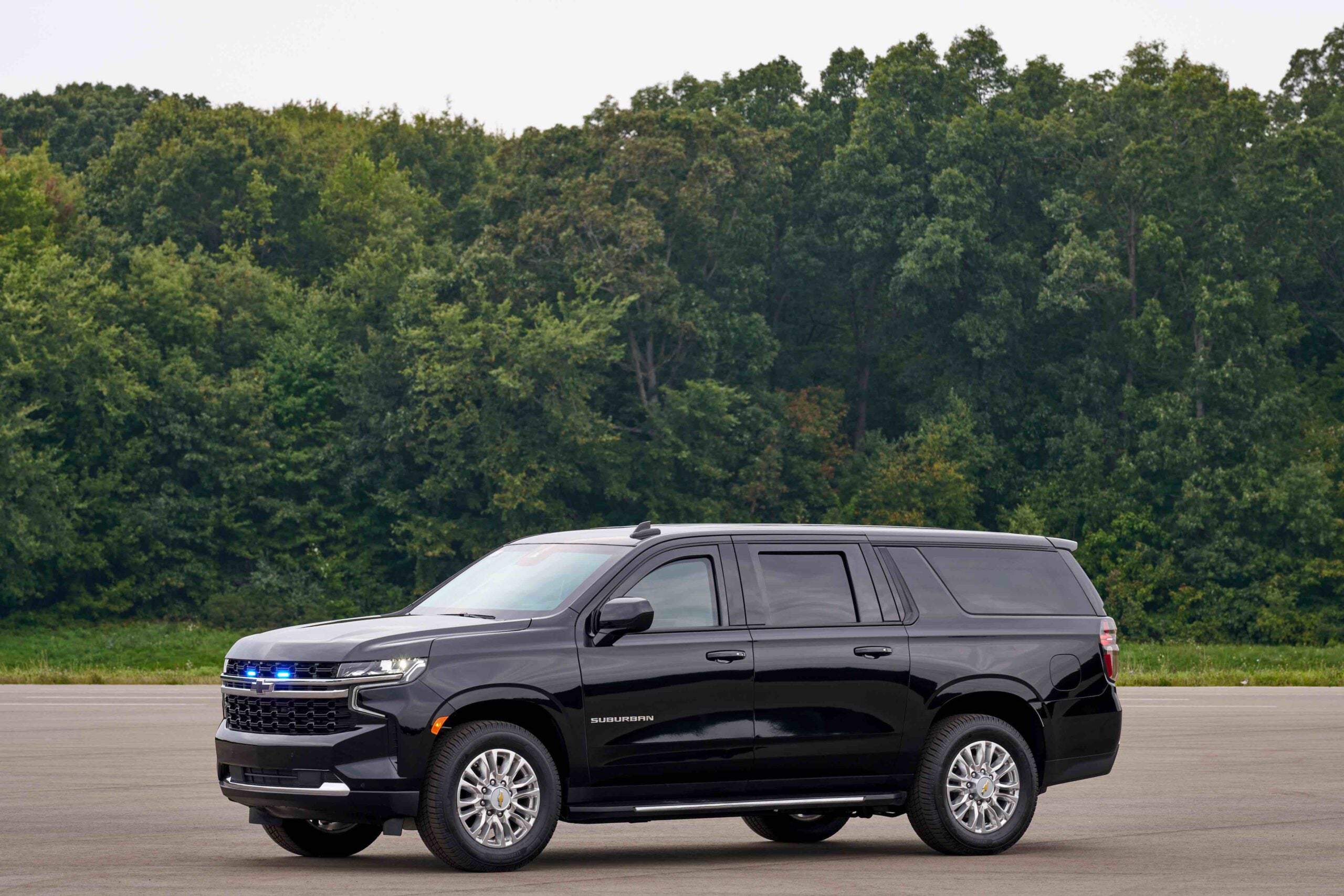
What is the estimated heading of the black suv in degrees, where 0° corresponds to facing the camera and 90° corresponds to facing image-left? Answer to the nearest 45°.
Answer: approximately 45°
